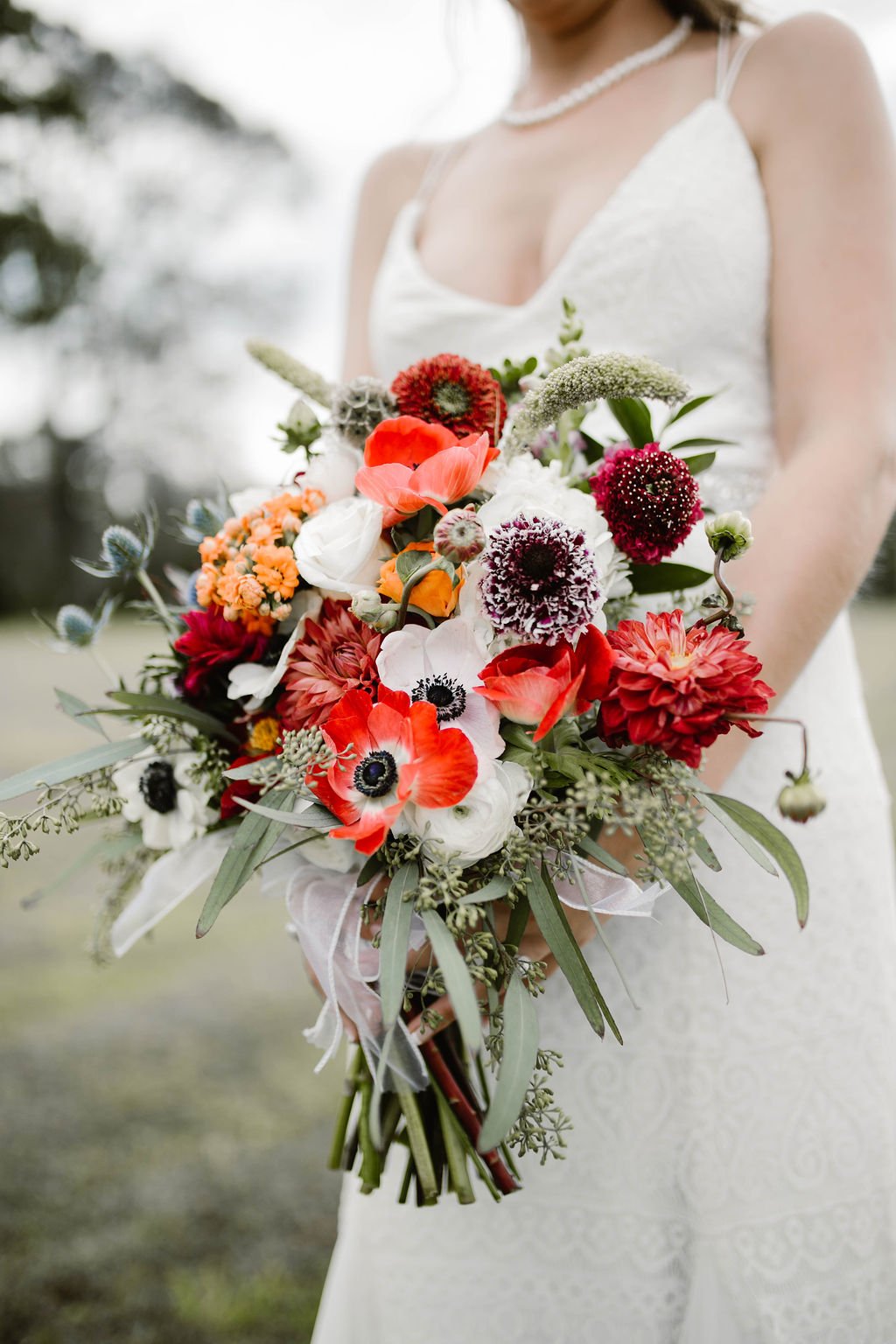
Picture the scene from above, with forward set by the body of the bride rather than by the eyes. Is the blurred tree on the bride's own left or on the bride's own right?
on the bride's own right

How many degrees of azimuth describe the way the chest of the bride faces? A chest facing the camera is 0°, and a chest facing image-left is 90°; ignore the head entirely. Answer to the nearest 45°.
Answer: approximately 45°
